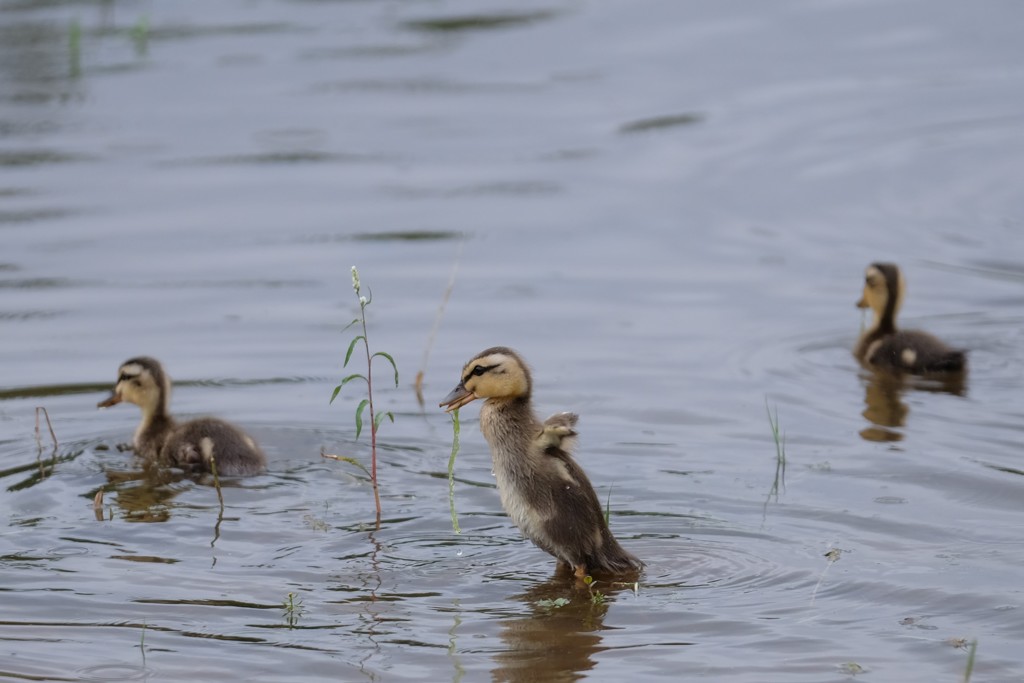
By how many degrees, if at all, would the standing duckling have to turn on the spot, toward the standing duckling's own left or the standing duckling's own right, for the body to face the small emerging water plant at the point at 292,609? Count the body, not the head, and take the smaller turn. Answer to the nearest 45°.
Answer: approximately 45° to the standing duckling's own left

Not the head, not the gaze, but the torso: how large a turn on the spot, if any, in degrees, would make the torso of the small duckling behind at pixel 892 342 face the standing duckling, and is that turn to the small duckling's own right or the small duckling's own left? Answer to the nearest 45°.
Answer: approximately 90° to the small duckling's own left

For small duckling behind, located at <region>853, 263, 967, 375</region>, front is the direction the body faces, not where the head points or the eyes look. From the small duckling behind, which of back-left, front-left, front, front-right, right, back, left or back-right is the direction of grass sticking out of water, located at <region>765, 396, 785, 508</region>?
left

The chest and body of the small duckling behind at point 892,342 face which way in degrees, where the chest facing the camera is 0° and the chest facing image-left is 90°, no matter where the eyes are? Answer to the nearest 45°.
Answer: approximately 90°

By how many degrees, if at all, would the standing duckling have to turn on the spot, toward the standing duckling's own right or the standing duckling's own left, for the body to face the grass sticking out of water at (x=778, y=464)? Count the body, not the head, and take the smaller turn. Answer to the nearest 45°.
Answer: approximately 135° to the standing duckling's own right

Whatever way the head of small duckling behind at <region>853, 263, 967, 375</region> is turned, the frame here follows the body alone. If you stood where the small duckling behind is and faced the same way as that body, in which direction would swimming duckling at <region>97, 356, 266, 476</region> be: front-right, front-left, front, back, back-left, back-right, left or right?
front-left

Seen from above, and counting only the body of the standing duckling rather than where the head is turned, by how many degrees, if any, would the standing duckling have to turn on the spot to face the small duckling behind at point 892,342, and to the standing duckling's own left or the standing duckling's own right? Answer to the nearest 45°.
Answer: approximately 135° to the standing duckling's own right

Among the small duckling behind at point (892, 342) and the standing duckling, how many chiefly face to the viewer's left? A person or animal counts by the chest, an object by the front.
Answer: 2

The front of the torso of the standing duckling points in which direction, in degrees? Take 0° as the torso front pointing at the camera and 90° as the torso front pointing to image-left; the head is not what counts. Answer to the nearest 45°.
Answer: approximately 90°
